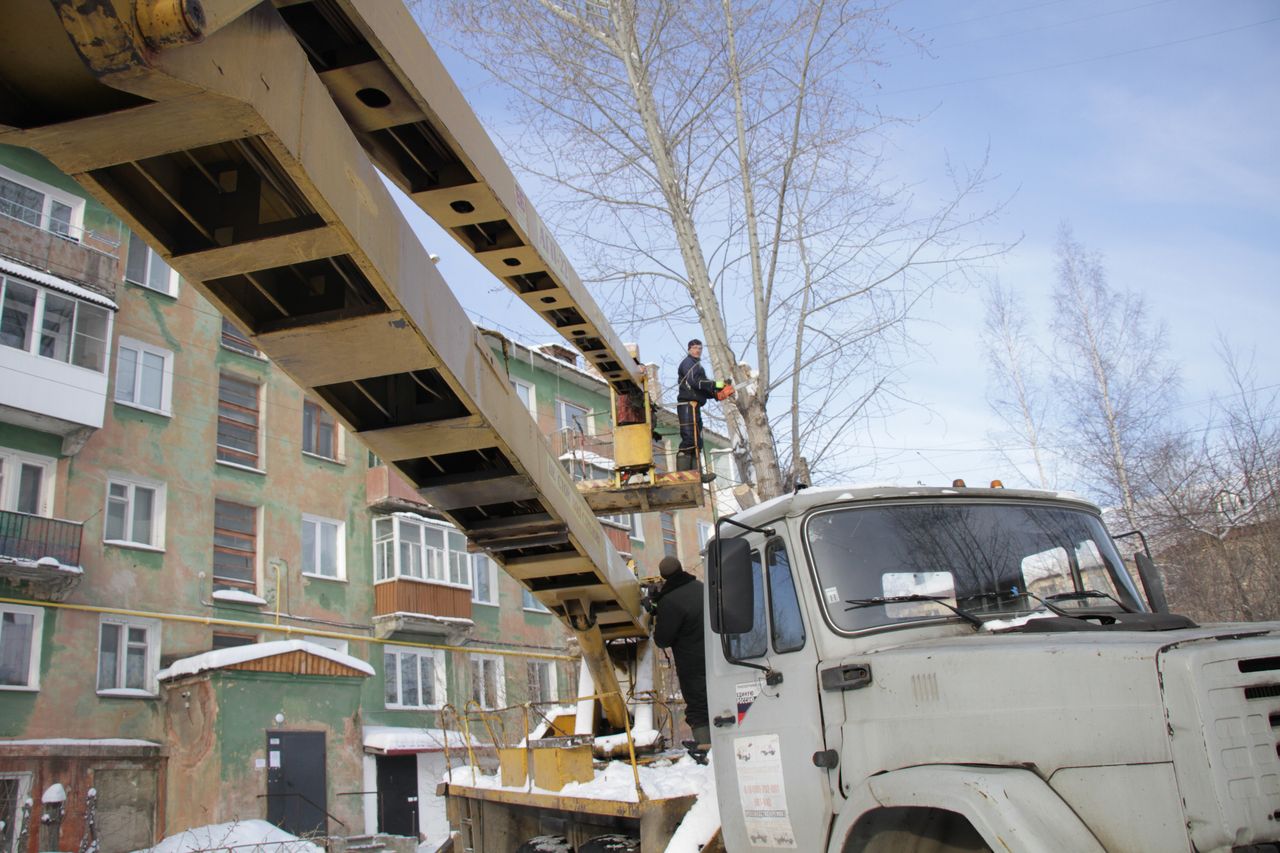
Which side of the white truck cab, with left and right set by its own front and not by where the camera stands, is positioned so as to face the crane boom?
right

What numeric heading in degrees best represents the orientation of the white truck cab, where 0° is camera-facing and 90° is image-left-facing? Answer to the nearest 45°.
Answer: approximately 315°

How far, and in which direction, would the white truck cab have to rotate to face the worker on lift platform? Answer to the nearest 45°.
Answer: approximately 180°

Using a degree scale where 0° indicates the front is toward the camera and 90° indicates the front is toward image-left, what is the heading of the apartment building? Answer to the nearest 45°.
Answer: approximately 315°

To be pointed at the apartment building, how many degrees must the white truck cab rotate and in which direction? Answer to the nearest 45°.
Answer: approximately 180°
